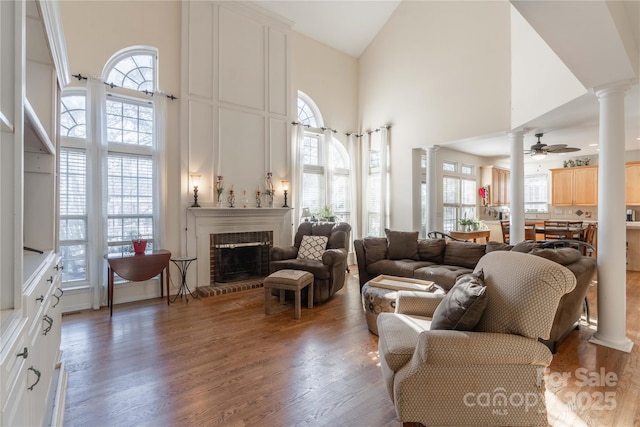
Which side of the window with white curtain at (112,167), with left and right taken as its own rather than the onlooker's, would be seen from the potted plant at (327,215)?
left

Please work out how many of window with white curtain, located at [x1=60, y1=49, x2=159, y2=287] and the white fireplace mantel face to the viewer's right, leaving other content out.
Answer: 0

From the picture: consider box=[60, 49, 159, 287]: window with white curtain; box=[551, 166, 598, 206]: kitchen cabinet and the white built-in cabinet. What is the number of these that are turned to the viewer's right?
1

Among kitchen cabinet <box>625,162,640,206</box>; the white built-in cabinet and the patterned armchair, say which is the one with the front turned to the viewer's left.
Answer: the patterned armchair

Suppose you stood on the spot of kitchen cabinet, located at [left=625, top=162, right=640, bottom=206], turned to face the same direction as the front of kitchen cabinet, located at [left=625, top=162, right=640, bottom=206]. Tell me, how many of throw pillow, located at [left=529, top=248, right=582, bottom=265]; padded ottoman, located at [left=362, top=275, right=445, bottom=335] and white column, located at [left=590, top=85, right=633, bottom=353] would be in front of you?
3

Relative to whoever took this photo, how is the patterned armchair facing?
facing to the left of the viewer

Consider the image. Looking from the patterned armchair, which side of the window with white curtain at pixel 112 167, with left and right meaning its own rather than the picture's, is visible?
front

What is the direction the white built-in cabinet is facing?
to the viewer's right

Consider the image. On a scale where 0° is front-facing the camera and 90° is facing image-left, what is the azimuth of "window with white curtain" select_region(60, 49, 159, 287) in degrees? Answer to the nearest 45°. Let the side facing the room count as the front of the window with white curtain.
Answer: approximately 0°

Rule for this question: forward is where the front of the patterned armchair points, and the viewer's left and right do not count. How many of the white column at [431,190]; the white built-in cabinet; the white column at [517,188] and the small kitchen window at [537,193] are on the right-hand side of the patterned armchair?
3

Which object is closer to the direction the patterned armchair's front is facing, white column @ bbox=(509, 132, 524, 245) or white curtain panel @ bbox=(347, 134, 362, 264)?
the white curtain panel

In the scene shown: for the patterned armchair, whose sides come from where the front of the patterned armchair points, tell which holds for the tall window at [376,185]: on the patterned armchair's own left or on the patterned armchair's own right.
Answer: on the patterned armchair's own right

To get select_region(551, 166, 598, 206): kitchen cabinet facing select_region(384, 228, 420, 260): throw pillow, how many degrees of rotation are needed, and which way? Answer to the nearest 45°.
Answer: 0° — it already faces it

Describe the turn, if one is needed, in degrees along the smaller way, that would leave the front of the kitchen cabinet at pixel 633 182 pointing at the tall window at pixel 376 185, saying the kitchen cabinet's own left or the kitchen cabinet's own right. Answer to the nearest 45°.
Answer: approximately 45° to the kitchen cabinet's own right

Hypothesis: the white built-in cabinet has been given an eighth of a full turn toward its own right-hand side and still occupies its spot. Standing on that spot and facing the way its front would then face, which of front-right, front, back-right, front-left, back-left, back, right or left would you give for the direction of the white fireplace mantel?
left

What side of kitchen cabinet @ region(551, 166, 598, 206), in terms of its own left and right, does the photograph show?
front
